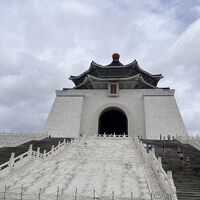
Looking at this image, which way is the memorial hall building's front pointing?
toward the camera
